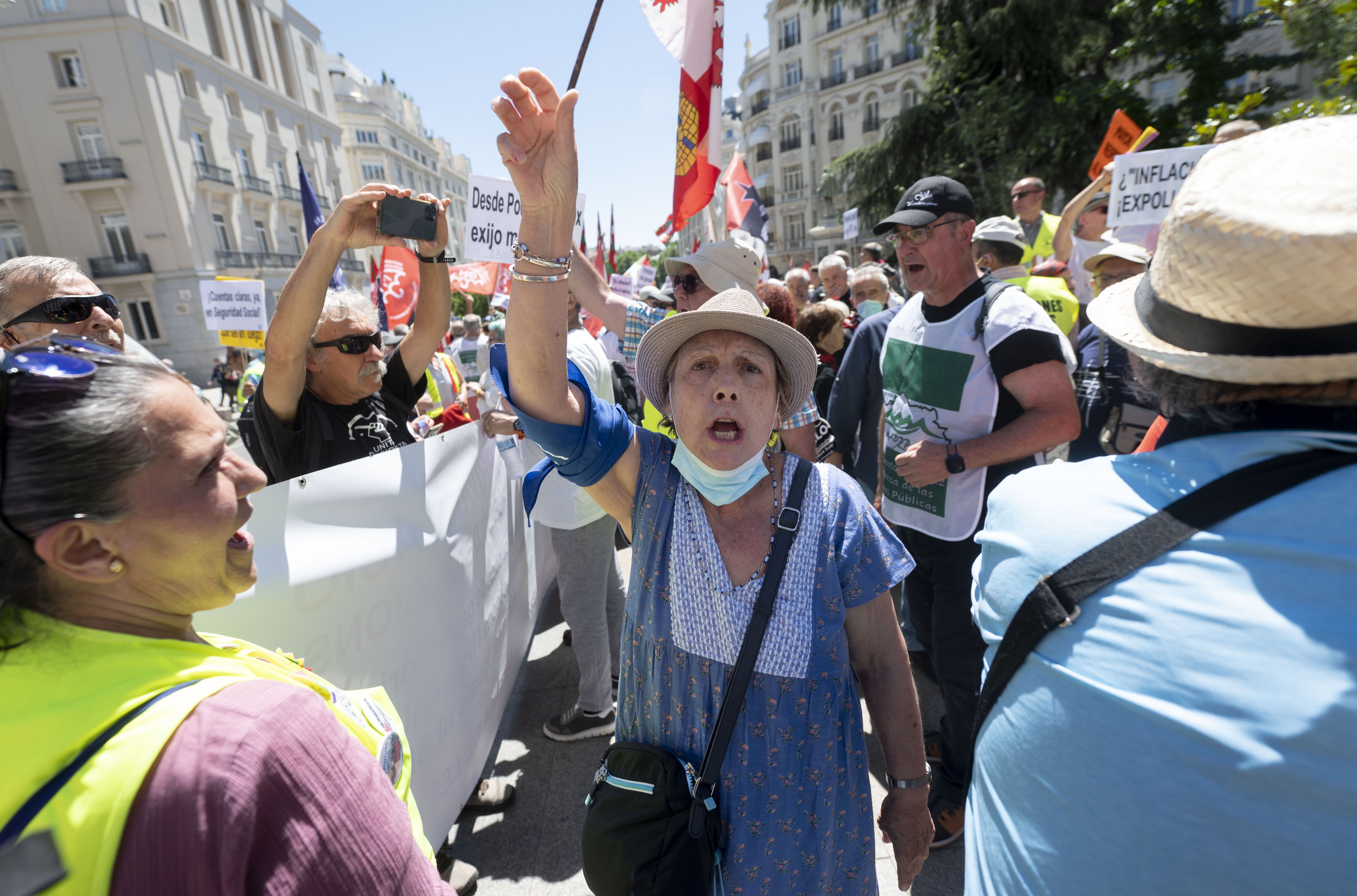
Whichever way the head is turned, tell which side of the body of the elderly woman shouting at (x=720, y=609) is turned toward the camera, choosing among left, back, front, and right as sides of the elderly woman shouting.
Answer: front

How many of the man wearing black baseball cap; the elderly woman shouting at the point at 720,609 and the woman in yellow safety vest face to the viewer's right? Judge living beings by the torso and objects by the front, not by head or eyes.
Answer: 1

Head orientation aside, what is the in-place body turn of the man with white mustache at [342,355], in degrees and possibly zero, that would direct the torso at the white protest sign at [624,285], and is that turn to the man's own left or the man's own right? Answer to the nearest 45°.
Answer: approximately 90° to the man's own left

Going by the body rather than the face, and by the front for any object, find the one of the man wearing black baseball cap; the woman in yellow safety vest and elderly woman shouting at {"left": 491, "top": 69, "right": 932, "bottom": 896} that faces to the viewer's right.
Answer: the woman in yellow safety vest

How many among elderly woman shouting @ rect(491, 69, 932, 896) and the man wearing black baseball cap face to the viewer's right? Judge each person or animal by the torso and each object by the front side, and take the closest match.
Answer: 0

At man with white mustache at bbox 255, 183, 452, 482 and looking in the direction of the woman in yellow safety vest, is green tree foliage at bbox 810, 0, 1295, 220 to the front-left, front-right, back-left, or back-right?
back-left

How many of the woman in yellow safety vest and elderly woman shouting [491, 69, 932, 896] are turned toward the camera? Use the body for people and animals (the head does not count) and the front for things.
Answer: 1

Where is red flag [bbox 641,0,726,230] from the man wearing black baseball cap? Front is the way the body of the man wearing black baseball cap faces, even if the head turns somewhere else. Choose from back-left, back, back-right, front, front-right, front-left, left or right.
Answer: right

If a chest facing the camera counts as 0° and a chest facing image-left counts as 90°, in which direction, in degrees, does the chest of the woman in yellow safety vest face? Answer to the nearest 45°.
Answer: approximately 270°

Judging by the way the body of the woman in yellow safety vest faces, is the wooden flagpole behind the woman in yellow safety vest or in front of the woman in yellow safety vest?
in front

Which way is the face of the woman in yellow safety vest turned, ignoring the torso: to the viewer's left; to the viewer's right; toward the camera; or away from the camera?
to the viewer's right

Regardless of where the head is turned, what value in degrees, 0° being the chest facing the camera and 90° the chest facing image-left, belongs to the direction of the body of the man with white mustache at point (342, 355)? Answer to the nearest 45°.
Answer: approximately 315°
